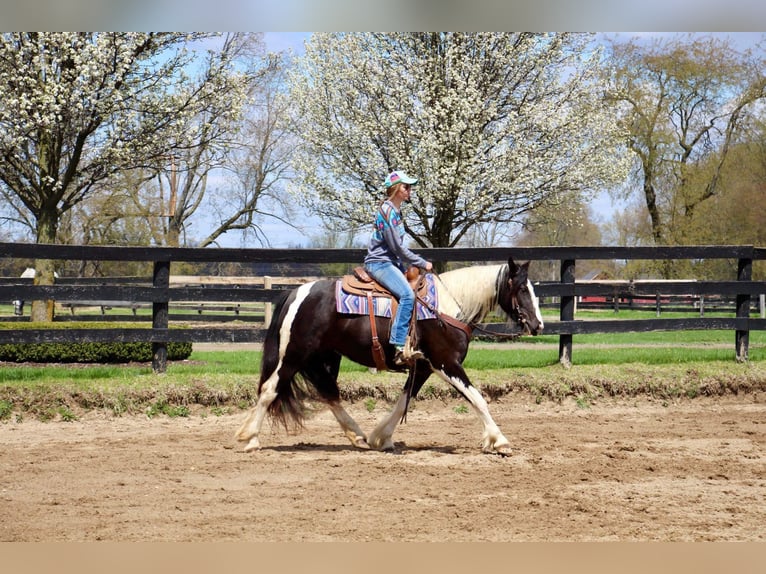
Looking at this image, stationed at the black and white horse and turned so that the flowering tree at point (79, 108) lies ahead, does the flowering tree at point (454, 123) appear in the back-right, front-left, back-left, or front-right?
front-right

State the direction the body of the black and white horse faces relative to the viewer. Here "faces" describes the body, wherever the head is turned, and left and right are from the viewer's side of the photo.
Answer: facing to the right of the viewer

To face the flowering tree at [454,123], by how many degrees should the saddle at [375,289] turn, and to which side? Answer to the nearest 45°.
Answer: approximately 90° to its left

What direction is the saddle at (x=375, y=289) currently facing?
to the viewer's right

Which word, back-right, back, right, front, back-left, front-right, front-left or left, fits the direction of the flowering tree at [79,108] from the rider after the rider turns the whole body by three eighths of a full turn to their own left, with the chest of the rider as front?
front

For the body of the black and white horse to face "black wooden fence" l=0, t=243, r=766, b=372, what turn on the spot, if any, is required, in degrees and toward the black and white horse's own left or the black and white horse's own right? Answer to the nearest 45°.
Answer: approximately 135° to the black and white horse's own left

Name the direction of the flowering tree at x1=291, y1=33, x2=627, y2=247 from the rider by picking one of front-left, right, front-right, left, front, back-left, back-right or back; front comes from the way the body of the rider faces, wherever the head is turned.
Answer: left

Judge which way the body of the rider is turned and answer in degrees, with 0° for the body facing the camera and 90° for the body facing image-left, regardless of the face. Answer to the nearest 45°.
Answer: approximately 270°

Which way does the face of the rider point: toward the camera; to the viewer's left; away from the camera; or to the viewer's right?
to the viewer's right

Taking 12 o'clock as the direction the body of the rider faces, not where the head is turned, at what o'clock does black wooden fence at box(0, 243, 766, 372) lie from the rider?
The black wooden fence is roughly at 8 o'clock from the rider.
